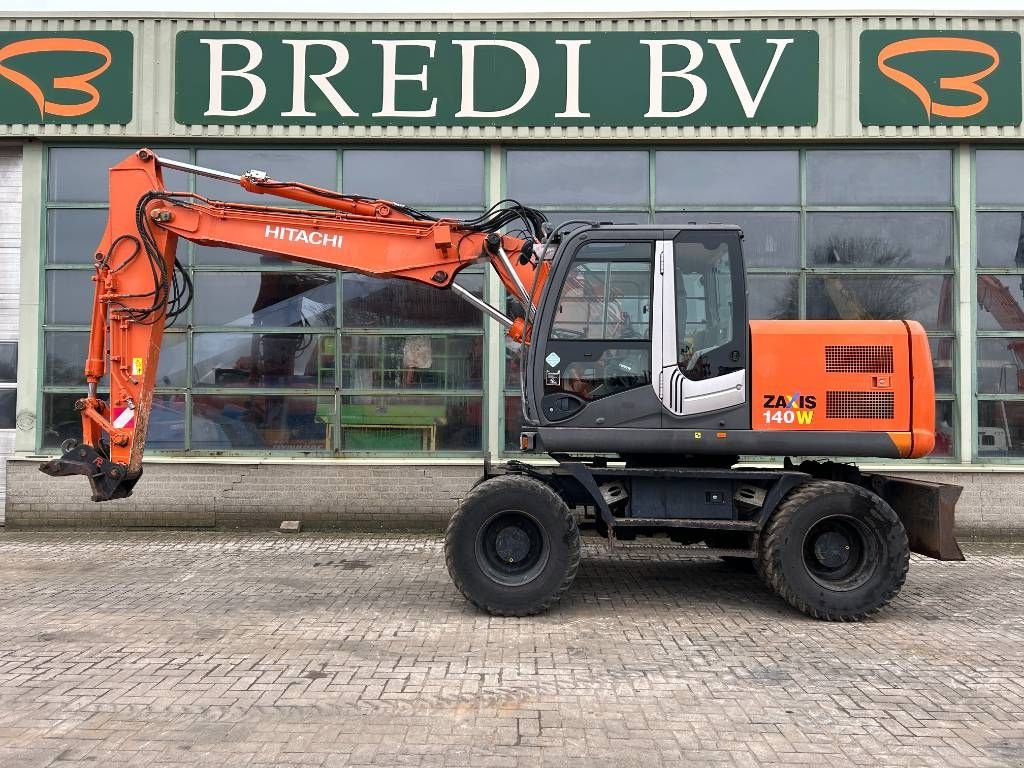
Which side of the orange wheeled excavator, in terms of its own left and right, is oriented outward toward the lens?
left
